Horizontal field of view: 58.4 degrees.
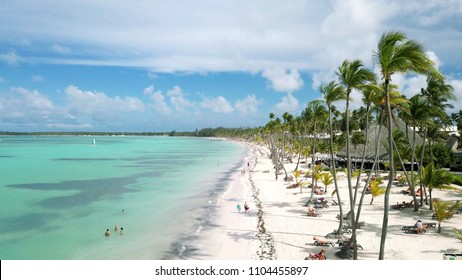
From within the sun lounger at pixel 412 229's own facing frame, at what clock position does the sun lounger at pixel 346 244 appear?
the sun lounger at pixel 346 244 is roughly at 10 o'clock from the sun lounger at pixel 412 229.

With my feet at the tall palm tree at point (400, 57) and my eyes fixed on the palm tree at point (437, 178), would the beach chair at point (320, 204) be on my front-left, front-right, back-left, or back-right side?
front-left

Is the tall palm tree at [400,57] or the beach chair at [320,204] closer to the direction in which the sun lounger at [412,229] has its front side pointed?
the beach chair

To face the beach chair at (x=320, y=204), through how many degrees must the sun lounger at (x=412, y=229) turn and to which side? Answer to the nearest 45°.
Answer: approximately 45° to its right

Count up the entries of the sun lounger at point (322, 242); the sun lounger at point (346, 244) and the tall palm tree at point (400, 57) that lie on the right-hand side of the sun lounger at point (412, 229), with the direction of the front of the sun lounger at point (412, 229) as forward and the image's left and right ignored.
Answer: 0

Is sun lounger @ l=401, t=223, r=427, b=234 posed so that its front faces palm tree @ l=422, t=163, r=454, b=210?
no

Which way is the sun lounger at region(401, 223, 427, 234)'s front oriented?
to the viewer's left

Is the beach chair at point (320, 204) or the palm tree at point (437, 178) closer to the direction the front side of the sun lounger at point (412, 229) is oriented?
the beach chair

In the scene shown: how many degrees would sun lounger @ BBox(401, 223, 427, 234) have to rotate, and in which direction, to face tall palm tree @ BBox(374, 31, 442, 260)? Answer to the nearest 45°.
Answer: approximately 90° to its left

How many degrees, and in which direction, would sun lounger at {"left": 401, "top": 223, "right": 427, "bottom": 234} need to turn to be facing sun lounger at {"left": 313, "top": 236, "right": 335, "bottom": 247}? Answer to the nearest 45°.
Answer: approximately 45° to its left

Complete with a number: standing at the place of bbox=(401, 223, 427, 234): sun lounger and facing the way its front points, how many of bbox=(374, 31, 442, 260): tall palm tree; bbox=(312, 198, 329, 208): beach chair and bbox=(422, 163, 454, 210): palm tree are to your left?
1

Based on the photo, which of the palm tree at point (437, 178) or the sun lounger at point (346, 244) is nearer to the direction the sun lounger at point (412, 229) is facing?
the sun lounger
